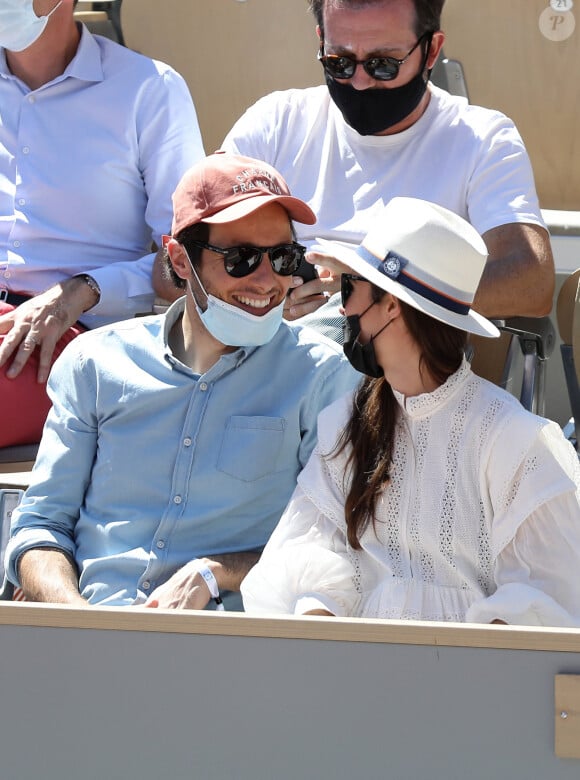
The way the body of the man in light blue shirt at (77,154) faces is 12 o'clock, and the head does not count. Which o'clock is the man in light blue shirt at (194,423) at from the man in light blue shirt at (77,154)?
the man in light blue shirt at (194,423) is roughly at 10 o'clock from the man in light blue shirt at (77,154).

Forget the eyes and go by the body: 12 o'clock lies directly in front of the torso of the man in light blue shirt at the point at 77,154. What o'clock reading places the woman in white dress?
The woman in white dress is roughly at 10 o'clock from the man in light blue shirt.

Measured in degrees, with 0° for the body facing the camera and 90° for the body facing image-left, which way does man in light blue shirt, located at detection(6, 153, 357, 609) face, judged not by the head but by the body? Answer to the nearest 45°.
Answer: approximately 0°

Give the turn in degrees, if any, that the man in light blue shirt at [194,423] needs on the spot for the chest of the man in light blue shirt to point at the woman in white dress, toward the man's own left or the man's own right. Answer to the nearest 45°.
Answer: approximately 45° to the man's own left

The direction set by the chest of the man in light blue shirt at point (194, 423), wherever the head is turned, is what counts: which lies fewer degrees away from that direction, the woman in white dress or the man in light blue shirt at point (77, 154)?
the woman in white dress

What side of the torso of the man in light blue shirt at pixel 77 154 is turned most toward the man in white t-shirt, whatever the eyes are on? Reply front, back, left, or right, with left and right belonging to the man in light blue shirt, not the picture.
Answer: left

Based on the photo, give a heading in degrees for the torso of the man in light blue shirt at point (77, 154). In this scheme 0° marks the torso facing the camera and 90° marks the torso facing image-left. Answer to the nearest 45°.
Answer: approximately 45°

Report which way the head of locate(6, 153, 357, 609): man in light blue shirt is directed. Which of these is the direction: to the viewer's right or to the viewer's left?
to the viewer's right

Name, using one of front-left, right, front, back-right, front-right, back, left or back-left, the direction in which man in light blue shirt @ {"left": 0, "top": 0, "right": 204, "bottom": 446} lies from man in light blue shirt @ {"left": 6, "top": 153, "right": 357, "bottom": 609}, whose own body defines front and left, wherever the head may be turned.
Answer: back

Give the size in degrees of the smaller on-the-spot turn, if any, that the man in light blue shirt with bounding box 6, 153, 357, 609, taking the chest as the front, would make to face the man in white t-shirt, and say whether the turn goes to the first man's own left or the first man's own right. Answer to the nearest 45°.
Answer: approximately 135° to the first man's own left
